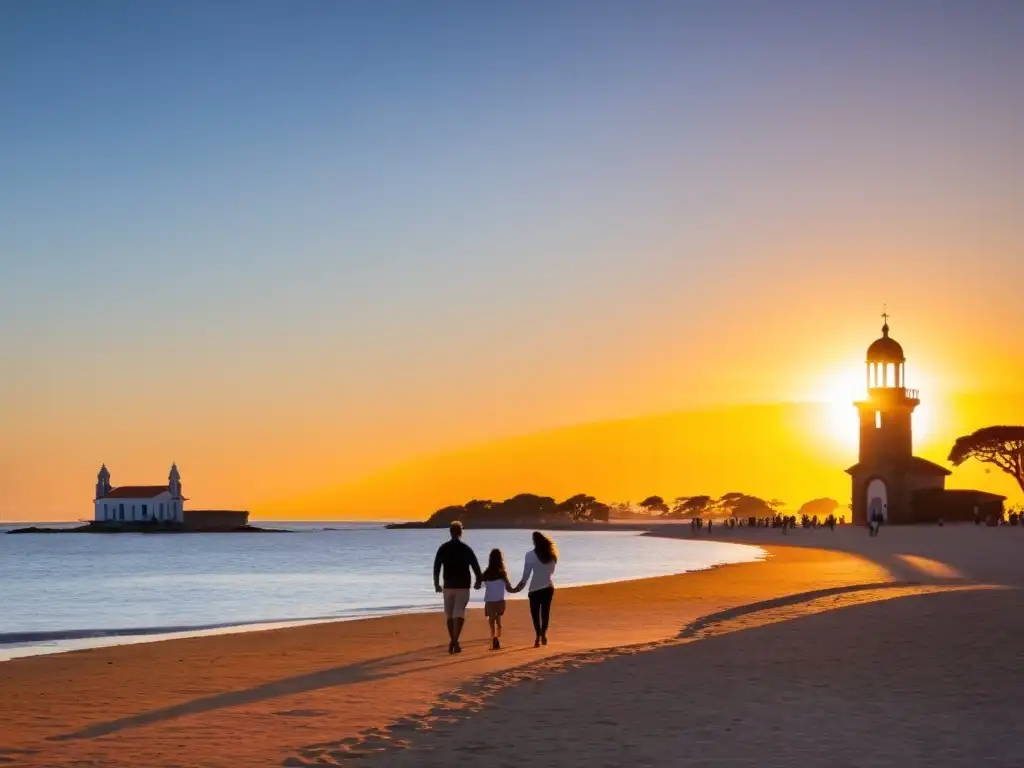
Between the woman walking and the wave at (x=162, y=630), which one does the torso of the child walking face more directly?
the wave

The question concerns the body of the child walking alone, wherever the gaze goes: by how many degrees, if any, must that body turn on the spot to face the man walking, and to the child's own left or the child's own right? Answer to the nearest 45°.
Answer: approximately 135° to the child's own left

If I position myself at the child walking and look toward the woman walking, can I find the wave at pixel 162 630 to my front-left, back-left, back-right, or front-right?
back-left

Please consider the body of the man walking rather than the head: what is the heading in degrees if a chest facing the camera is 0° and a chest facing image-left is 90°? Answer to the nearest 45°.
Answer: approximately 180°

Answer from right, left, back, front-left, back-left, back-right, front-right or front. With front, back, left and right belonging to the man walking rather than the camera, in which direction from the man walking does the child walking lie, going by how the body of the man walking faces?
front-right

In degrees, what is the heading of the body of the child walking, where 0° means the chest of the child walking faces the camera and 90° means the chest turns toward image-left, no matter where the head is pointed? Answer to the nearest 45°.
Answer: approximately 180°

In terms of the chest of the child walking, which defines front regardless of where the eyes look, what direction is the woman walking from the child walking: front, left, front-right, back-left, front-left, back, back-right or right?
right

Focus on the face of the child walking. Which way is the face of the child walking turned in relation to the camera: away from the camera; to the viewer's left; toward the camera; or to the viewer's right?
away from the camera

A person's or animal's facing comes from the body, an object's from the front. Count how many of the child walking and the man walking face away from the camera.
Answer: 2

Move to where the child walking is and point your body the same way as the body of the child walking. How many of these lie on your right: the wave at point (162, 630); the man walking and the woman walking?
1

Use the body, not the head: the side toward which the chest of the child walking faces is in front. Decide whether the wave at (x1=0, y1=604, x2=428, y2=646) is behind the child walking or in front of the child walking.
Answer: in front

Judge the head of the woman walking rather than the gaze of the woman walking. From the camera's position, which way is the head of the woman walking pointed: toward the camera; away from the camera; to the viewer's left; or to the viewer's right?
away from the camera

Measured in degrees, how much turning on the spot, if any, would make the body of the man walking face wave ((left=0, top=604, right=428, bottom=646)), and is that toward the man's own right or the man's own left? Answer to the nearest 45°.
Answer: approximately 45° to the man's own left
